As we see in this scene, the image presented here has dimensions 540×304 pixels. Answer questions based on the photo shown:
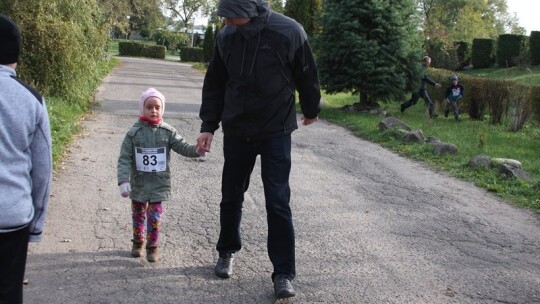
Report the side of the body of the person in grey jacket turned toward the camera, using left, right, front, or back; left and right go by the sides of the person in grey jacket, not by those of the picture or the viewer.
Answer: back

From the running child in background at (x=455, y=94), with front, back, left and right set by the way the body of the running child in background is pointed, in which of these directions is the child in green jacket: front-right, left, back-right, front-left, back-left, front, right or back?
front

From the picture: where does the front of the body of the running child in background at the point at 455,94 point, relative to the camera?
toward the camera

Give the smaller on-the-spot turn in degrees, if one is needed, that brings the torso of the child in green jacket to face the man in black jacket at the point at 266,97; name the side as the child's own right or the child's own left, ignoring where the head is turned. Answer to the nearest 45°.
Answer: approximately 45° to the child's own left

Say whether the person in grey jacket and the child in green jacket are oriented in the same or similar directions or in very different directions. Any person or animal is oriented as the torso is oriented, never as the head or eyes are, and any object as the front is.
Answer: very different directions

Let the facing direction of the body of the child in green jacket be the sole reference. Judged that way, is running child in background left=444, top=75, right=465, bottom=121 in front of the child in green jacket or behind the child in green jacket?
behind

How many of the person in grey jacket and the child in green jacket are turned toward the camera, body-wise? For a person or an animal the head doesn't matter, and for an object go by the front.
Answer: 1

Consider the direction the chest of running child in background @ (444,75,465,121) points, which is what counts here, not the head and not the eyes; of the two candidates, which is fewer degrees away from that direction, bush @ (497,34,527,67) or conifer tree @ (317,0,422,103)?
the conifer tree

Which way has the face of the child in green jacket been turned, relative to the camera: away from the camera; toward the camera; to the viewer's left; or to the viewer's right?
toward the camera

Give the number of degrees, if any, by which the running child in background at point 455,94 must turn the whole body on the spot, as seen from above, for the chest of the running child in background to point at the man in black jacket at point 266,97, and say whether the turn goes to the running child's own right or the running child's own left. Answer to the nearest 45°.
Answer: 0° — they already face them

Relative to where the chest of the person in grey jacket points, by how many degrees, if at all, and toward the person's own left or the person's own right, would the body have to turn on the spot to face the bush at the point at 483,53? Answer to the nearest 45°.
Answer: approximately 45° to the person's own right

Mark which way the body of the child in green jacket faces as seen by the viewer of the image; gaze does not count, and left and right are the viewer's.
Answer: facing the viewer

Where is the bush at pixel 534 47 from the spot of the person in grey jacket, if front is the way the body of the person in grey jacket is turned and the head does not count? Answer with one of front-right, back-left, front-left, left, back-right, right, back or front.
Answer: front-right
